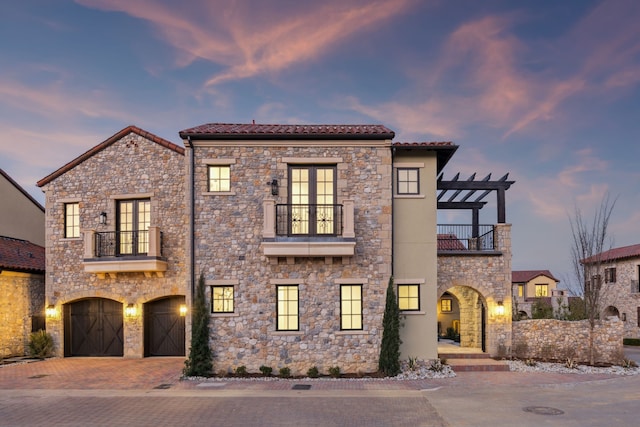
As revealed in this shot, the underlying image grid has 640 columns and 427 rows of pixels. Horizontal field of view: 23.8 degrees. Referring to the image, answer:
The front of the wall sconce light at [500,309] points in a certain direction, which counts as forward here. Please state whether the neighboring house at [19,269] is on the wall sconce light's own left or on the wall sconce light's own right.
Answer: on the wall sconce light's own right

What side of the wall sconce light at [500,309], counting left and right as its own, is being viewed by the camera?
front

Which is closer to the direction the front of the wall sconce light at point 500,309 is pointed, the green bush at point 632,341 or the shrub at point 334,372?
the shrub

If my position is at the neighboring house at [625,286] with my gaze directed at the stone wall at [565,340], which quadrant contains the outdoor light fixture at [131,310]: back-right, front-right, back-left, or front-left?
front-right

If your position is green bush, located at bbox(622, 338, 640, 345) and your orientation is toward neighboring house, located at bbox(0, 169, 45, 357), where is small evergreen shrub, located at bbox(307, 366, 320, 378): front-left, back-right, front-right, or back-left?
front-left

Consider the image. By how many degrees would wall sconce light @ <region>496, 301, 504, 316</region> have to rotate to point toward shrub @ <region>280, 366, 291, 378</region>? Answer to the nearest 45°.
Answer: approximately 45° to its right

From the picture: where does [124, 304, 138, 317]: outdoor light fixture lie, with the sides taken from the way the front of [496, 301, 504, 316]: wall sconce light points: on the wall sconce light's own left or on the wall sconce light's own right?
on the wall sconce light's own right

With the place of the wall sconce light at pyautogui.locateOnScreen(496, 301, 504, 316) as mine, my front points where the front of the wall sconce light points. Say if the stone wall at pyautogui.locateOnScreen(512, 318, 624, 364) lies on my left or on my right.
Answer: on my left
